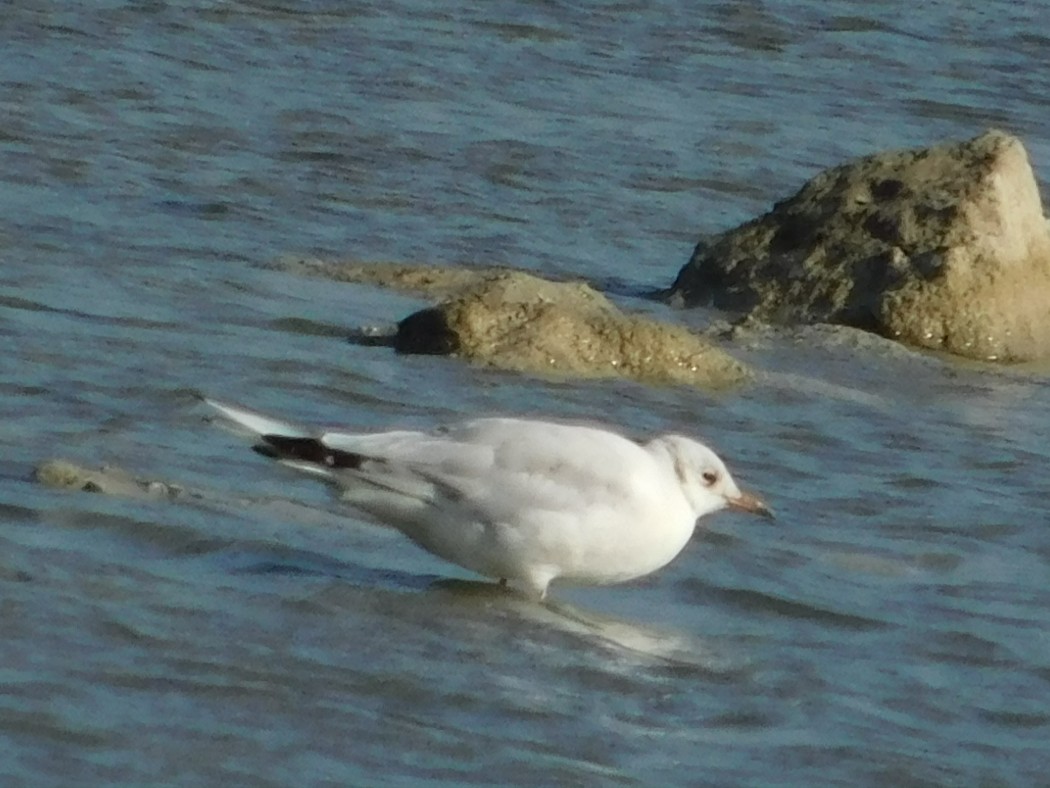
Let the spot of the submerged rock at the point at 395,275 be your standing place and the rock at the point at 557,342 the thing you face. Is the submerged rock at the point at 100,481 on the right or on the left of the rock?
right

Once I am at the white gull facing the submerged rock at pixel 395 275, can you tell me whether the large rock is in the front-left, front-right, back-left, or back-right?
front-right

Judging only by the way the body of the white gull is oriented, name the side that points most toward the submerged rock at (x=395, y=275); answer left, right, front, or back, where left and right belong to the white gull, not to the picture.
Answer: left

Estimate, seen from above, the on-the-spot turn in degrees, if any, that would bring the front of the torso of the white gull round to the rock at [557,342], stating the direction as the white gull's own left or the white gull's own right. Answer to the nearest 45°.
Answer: approximately 90° to the white gull's own left

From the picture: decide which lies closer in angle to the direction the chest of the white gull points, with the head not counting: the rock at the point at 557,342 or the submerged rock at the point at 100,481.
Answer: the rock

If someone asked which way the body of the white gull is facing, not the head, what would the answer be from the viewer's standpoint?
to the viewer's right

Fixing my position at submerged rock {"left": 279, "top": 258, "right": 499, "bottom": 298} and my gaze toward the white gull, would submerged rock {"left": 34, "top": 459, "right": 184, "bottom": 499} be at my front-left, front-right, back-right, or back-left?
front-right

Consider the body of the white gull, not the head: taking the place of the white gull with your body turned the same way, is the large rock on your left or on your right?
on your left

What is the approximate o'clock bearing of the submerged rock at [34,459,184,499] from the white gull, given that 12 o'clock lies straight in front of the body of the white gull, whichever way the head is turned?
The submerged rock is roughly at 7 o'clock from the white gull.

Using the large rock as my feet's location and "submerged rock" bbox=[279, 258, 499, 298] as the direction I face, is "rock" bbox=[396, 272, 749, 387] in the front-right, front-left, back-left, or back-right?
front-left

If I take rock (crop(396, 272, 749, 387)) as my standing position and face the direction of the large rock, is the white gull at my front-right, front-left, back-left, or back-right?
back-right
